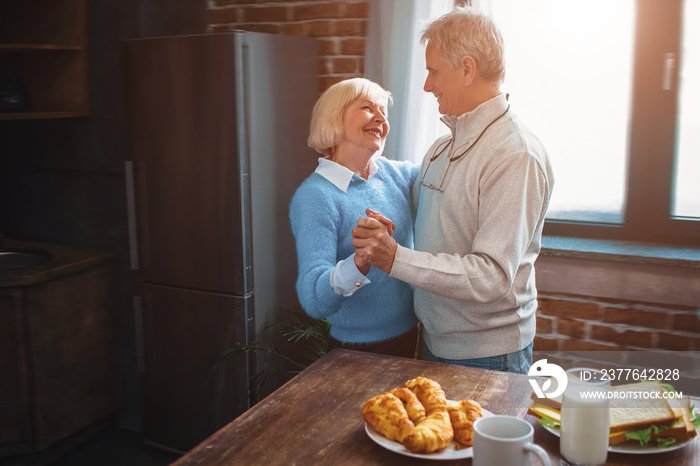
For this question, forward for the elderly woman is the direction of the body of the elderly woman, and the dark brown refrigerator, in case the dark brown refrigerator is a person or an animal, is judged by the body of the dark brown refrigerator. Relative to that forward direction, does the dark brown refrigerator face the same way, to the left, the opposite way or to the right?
to the right

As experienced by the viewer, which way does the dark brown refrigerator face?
facing the viewer and to the left of the viewer

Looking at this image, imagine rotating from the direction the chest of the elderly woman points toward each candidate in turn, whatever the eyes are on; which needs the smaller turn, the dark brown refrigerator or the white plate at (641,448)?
the white plate

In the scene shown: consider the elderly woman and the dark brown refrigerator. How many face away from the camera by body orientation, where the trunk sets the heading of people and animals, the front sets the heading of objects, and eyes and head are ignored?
0

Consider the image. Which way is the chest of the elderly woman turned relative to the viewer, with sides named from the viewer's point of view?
facing the viewer and to the right of the viewer

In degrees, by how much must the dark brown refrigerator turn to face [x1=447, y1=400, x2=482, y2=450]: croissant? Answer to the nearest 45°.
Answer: approximately 45° to its left

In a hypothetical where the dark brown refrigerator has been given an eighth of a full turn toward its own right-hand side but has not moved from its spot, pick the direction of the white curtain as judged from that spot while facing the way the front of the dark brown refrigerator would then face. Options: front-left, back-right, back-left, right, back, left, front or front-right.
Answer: back

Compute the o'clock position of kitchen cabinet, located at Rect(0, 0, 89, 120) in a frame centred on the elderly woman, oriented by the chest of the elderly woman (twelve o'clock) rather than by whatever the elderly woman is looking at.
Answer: The kitchen cabinet is roughly at 6 o'clock from the elderly woman.

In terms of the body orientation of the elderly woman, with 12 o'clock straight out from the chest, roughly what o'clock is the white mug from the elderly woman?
The white mug is roughly at 1 o'clock from the elderly woman.

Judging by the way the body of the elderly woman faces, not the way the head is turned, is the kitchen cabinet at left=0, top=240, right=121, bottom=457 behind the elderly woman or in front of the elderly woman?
behind

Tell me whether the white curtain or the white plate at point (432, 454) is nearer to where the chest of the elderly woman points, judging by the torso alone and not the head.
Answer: the white plate

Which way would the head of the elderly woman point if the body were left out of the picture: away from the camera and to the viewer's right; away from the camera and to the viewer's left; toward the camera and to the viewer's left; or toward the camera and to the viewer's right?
toward the camera and to the viewer's right

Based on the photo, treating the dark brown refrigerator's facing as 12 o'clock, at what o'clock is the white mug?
The white mug is roughly at 10 o'clock from the dark brown refrigerator.

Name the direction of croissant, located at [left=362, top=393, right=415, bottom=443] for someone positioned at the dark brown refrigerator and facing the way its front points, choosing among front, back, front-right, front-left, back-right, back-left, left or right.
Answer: front-left

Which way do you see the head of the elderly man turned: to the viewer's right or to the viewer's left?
to the viewer's left
